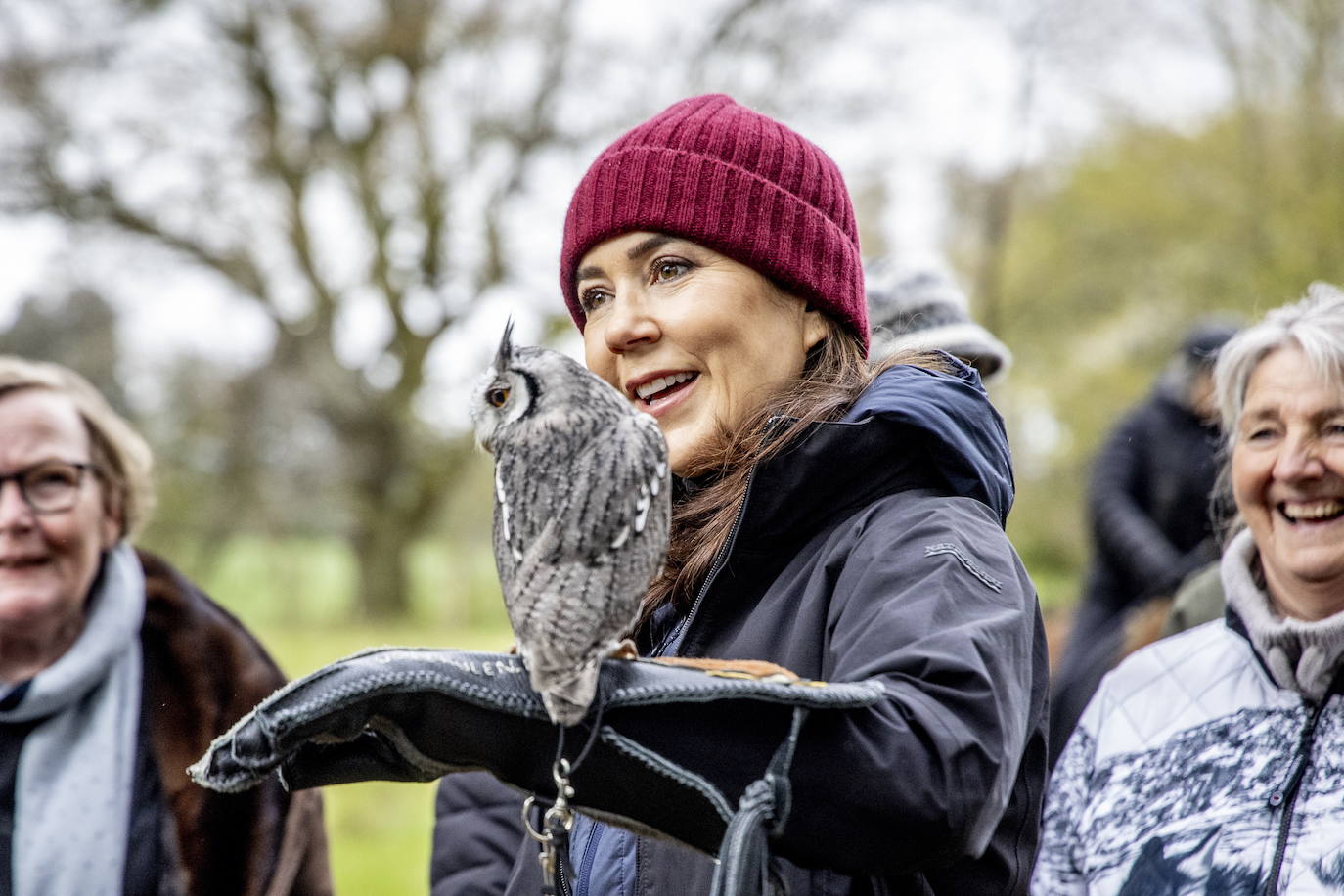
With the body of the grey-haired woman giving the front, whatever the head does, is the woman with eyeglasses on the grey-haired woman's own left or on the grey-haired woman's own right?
on the grey-haired woman's own right

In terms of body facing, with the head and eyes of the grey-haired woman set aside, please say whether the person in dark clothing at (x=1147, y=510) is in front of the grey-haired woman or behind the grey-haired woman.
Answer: behind

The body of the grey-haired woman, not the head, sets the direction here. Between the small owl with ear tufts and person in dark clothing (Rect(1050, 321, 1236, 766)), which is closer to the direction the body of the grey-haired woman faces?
the small owl with ear tufts

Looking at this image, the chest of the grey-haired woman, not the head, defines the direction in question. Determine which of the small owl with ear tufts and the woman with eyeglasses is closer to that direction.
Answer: the small owl with ear tufts

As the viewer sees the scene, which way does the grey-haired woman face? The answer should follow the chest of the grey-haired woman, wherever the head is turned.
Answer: toward the camera

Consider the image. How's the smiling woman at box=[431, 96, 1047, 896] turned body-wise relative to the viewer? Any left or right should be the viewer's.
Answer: facing the viewer and to the left of the viewer

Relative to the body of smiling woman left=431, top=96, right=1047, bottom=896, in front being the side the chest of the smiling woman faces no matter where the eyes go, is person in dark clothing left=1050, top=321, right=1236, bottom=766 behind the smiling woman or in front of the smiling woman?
behind

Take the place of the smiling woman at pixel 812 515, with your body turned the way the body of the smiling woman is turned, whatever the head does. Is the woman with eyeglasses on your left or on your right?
on your right

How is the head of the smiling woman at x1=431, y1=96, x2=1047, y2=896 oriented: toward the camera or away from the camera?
toward the camera
